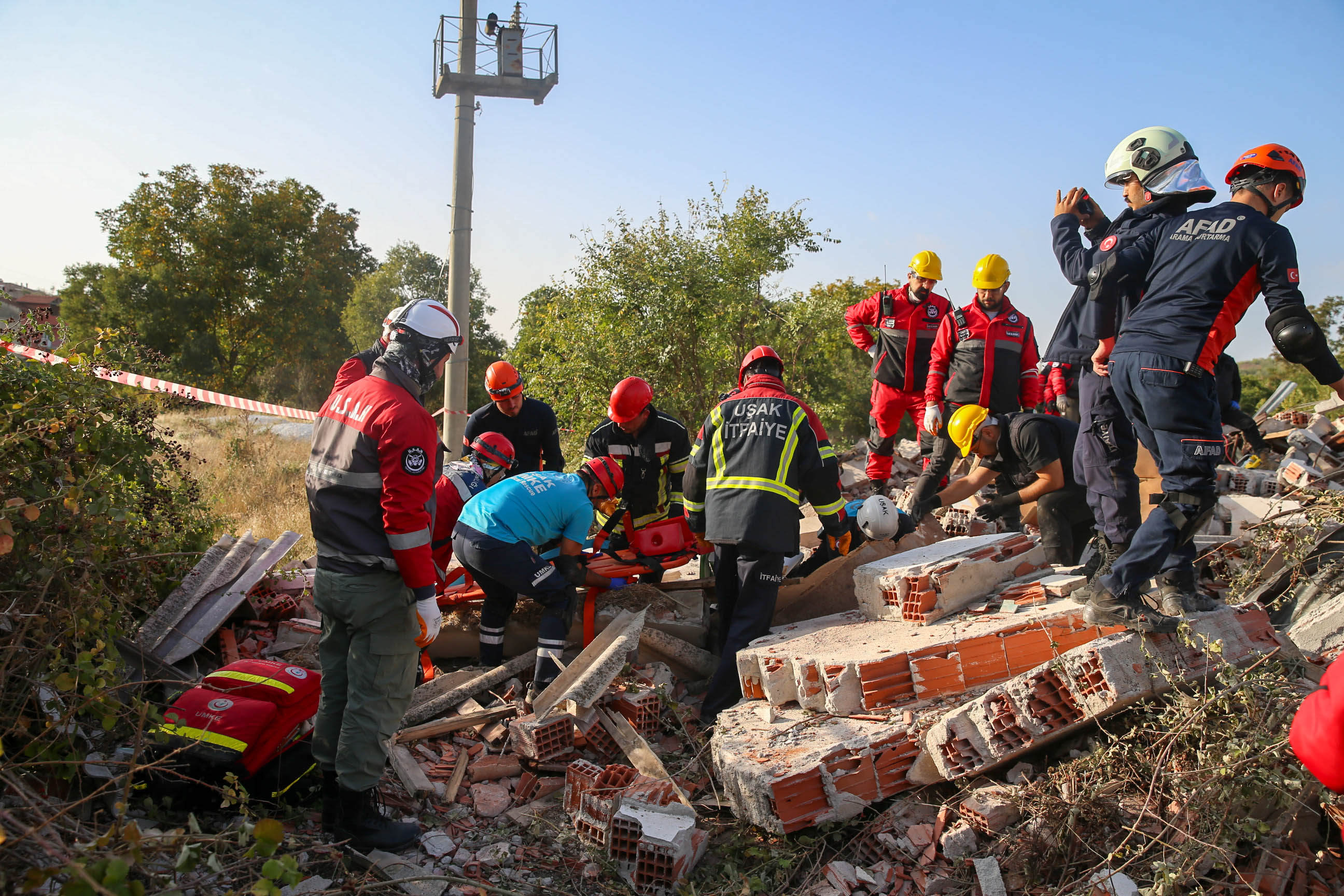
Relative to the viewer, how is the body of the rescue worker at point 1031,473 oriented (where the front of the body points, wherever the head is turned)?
to the viewer's left

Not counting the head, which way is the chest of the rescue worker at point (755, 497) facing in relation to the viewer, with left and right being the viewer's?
facing away from the viewer

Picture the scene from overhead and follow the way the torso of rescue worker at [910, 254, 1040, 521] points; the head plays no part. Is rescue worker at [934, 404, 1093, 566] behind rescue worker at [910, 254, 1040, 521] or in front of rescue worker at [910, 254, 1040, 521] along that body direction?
in front

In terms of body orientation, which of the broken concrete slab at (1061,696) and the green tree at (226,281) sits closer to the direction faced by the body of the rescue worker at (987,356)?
the broken concrete slab

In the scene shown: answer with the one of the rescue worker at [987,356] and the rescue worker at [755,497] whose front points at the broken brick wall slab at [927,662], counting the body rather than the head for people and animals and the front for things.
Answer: the rescue worker at [987,356]

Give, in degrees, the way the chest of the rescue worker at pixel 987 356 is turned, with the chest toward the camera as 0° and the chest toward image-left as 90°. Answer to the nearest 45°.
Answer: approximately 0°

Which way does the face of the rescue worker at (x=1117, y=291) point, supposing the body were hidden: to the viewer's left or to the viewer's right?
to the viewer's left

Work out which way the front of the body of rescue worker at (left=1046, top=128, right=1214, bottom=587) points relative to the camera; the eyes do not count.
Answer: to the viewer's left

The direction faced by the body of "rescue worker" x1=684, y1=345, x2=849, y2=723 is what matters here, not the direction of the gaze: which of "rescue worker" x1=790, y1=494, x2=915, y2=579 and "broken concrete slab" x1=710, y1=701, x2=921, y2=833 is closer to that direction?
the rescue worker
